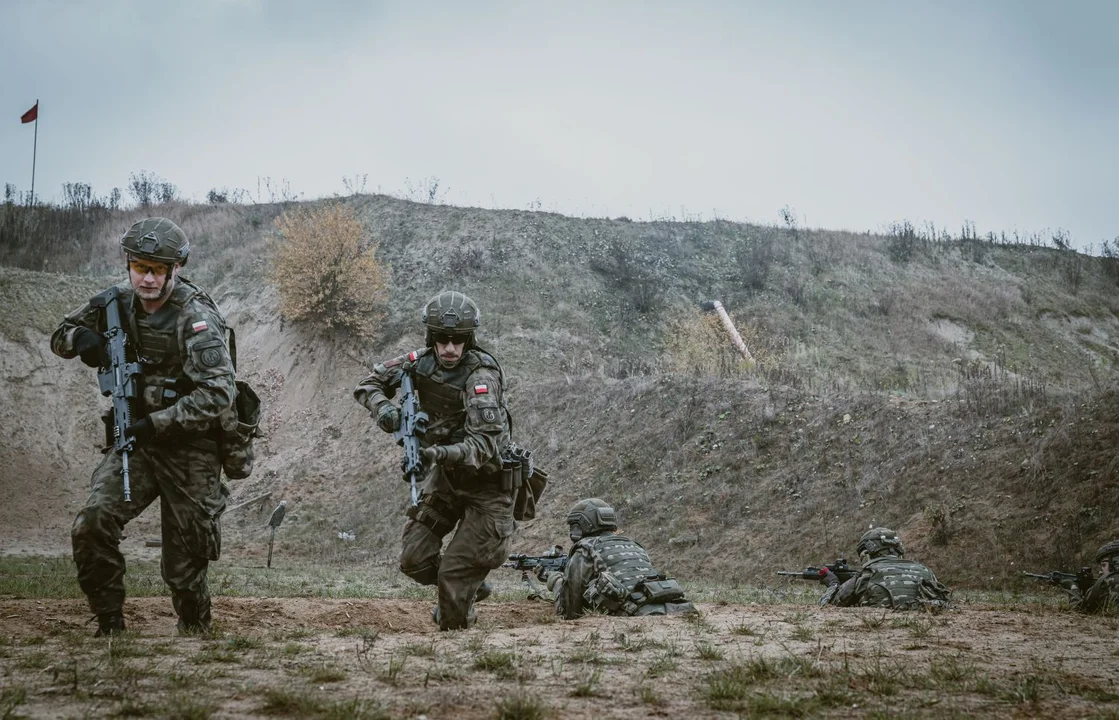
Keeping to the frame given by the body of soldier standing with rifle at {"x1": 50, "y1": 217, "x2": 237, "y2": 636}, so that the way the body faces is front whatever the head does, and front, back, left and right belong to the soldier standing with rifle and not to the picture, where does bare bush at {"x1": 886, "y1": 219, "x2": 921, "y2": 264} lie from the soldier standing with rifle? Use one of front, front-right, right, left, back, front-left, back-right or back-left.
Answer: back

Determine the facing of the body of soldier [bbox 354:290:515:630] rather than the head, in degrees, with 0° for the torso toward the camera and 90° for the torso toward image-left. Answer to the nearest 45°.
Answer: approximately 45°

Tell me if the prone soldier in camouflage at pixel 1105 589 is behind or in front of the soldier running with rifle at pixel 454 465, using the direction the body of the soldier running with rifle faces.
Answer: behind

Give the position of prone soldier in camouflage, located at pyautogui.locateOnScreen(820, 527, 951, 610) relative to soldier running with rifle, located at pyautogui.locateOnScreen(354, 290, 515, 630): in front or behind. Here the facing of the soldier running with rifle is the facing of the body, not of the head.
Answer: behind

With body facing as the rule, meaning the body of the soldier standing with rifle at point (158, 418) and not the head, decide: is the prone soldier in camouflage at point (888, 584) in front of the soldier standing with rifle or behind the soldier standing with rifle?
behind
